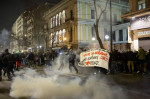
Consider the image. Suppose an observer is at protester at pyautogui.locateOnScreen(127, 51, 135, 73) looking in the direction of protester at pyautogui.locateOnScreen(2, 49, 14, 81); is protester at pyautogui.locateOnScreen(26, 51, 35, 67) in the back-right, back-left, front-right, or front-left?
front-right

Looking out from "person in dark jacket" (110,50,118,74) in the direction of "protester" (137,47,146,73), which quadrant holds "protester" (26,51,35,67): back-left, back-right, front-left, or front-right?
back-left

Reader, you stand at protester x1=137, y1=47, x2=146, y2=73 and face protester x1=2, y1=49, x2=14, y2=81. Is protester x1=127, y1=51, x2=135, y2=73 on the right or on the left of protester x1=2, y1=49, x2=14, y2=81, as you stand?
right

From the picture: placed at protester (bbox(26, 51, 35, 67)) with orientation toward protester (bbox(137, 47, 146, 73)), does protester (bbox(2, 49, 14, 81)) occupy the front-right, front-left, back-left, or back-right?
front-right
